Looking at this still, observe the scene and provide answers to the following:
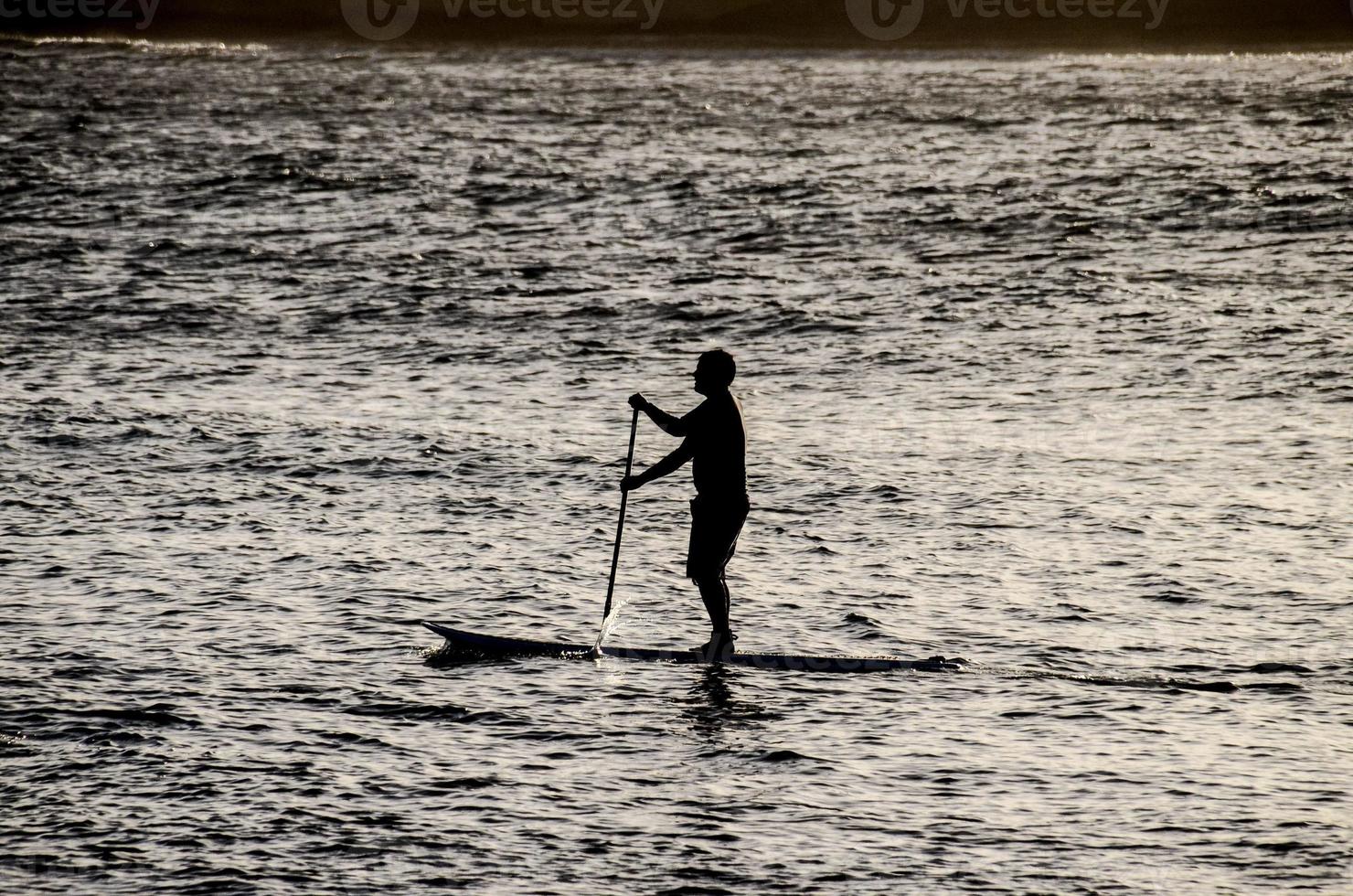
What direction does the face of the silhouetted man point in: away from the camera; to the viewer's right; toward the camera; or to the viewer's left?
to the viewer's left

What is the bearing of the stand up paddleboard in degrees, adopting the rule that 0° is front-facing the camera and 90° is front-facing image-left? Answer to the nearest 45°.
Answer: approximately 90°

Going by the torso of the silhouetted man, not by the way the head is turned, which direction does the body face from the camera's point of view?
to the viewer's left
